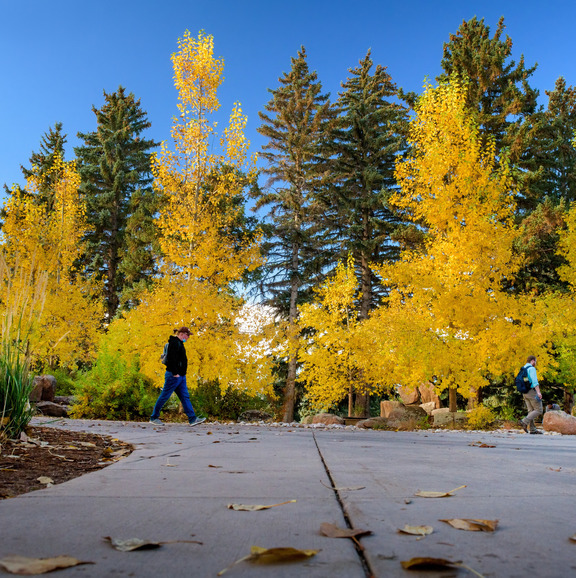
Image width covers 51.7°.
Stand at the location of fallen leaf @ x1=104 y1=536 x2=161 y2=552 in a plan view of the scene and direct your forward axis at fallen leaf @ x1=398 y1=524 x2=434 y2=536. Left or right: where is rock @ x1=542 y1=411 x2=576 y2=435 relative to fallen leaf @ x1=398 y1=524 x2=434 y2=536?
left

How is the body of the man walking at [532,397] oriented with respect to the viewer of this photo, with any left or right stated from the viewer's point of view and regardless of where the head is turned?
facing to the right of the viewer

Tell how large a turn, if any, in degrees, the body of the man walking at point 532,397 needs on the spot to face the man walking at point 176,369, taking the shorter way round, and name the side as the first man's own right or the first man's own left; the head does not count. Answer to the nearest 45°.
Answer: approximately 135° to the first man's own right

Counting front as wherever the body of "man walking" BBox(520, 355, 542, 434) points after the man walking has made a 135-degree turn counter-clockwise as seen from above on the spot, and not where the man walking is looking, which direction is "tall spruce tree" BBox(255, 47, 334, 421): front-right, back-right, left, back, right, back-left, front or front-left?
front

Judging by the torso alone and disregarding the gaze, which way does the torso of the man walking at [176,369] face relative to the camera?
to the viewer's right

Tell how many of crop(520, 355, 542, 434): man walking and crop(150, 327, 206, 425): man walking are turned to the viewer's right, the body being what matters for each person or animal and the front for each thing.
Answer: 2

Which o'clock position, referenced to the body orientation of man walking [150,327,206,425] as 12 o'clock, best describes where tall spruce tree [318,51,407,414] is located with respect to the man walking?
The tall spruce tree is roughly at 10 o'clock from the man walking.

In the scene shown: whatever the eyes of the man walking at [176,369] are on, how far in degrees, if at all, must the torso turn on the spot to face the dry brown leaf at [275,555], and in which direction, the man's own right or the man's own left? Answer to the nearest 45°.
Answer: approximately 90° to the man's own right

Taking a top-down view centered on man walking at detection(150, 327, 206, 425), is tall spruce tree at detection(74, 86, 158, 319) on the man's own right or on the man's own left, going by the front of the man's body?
on the man's own left
